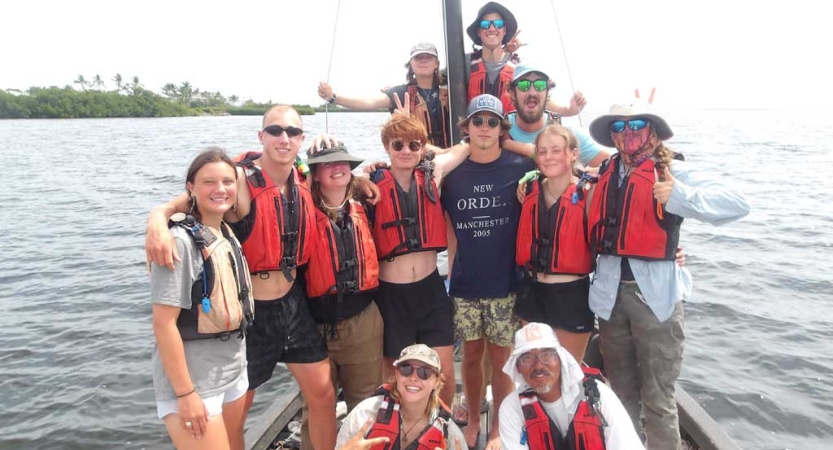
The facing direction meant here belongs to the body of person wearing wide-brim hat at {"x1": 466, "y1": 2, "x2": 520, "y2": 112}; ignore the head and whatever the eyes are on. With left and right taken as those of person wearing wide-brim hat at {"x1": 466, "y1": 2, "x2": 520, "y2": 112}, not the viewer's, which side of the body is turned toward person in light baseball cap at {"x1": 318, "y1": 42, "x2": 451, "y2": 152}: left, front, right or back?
right

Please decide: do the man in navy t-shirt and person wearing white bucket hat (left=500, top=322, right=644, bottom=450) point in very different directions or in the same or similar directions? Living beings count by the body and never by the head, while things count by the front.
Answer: same or similar directions

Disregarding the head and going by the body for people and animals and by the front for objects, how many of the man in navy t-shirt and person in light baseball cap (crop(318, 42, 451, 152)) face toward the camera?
2

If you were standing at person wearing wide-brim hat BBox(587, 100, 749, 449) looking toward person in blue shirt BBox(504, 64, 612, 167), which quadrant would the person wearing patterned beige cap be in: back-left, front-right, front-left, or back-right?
front-left

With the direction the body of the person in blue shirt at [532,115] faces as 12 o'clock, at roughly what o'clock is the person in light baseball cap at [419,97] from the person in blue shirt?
The person in light baseball cap is roughly at 4 o'clock from the person in blue shirt.

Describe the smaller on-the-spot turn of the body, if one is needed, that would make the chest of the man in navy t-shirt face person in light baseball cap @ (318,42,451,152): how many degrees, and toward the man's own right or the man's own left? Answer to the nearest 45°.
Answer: approximately 135° to the man's own right

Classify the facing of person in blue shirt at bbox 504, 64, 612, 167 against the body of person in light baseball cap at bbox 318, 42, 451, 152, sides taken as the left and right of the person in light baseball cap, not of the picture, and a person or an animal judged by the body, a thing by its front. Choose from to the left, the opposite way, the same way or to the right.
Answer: the same way

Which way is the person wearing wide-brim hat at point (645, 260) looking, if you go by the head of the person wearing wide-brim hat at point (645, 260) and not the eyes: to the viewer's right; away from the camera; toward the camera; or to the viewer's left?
toward the camera

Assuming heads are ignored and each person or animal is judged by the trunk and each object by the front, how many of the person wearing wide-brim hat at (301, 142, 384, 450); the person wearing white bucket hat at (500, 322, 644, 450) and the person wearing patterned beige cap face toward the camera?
3

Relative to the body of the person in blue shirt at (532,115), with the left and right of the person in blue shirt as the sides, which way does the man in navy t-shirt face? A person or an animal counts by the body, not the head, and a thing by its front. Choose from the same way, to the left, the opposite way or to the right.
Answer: the same way

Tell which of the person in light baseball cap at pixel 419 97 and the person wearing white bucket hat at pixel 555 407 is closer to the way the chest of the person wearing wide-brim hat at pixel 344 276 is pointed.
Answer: the person wearing white bucket hat

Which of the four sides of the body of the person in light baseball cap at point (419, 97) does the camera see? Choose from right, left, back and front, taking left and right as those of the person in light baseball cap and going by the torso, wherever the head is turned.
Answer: front

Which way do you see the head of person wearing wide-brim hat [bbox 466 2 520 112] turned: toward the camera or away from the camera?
toward the camera

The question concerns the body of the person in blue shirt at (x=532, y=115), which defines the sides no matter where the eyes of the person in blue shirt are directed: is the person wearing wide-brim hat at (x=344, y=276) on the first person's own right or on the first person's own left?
on the first person's own right

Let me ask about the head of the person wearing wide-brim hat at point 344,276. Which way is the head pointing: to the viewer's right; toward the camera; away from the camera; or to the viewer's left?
toward the camera
